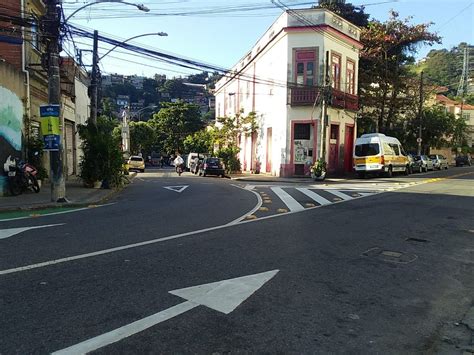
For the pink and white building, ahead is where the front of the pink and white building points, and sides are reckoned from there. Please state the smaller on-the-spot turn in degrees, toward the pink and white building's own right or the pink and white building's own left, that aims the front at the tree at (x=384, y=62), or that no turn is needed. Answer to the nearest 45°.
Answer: approximately 135° to the pink and white building's own left

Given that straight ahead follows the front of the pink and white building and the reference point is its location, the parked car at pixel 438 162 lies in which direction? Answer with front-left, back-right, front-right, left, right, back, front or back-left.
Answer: back-left

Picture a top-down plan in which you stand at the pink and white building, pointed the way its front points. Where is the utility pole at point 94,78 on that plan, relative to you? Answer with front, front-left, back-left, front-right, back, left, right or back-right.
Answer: front-right

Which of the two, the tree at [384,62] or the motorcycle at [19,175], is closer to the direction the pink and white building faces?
the motorcycle

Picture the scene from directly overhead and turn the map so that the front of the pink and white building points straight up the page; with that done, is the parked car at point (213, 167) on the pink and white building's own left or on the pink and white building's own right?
on the pink and white building's own right

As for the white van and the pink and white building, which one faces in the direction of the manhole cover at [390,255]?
the pink and white building

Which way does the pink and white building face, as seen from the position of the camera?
facing the viewer
